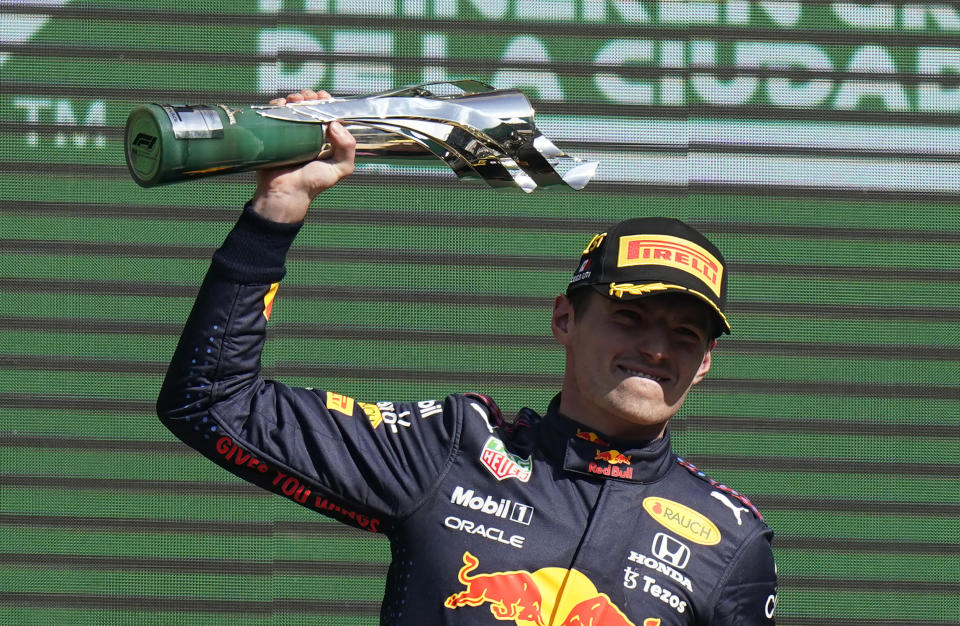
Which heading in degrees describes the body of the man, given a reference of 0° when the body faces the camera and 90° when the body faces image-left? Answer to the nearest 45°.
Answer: approximately 0°
